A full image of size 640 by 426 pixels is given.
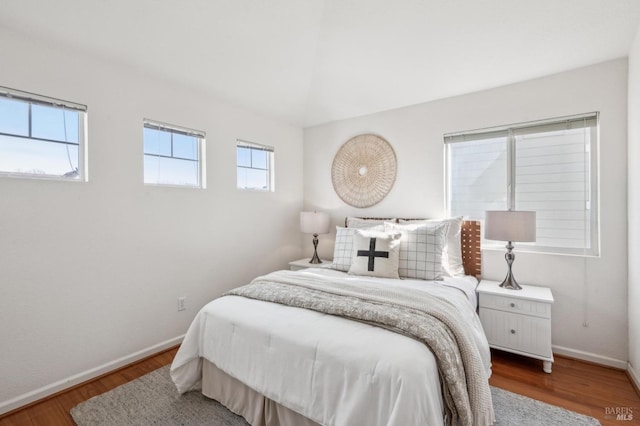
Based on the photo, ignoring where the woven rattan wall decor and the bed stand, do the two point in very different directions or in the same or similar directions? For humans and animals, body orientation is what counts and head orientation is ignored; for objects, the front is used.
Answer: same or similar directions

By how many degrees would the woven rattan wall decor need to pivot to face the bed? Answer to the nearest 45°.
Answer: approximately 45° to its left

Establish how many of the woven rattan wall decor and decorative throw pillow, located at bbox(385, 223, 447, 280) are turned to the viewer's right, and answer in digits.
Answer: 0

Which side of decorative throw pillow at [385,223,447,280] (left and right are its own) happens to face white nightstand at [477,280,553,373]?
left

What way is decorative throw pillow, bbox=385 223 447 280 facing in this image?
toward the camera

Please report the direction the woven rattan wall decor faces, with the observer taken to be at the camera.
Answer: facing the viewer and to the left of the viewer

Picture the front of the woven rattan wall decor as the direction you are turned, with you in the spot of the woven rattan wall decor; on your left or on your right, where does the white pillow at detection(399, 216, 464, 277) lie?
on your left

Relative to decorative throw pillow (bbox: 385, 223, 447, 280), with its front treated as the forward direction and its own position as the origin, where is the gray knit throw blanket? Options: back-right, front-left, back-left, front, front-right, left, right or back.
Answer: front

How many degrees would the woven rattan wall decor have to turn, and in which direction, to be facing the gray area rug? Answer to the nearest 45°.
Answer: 0° — it already faces it

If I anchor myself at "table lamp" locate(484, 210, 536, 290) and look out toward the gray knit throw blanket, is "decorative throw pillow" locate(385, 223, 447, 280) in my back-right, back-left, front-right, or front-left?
front-right

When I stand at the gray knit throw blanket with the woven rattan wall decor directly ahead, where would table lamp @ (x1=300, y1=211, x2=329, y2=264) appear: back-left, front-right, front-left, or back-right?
front-left
